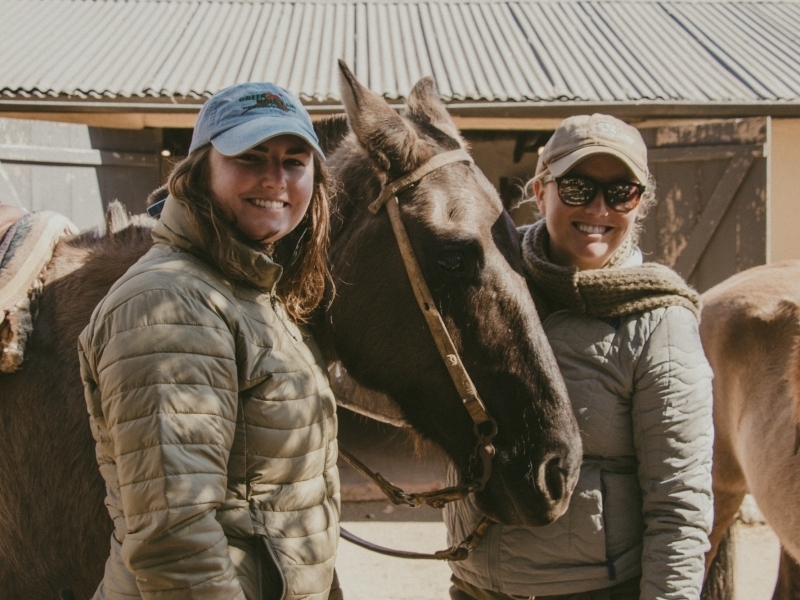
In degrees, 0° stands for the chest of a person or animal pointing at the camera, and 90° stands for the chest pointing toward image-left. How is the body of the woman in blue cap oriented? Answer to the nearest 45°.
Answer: approximately 315°

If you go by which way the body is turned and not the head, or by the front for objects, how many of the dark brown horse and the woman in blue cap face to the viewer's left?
0

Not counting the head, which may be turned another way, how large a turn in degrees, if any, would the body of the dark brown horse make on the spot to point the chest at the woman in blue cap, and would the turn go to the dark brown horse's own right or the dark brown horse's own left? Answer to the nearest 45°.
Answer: approximately 90° to the dark brown horse's own right

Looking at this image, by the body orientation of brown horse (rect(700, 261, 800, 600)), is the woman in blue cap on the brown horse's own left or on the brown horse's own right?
on the brown horse's own right

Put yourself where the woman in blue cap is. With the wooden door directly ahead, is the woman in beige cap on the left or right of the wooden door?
right

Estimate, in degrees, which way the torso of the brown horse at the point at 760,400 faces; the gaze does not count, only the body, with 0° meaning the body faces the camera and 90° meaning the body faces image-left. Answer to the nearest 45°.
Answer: approximately 270°

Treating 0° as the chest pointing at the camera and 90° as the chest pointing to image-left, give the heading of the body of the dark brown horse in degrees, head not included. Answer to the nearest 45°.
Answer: approximately 315°
